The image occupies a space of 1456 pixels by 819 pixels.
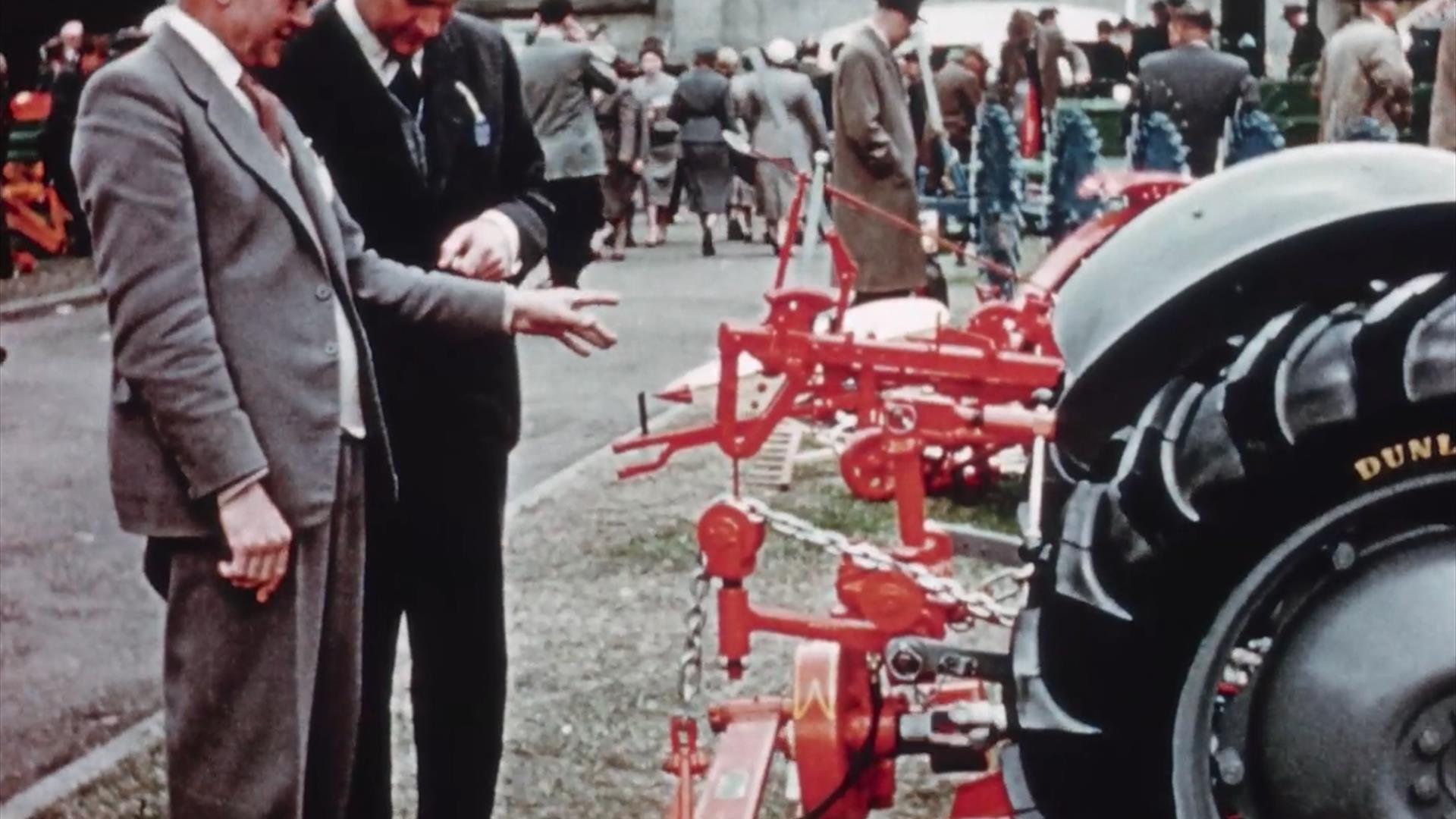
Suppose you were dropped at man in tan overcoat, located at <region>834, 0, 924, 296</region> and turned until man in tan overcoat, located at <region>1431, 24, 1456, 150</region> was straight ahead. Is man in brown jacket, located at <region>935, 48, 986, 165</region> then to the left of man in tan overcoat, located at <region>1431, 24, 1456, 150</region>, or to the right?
left

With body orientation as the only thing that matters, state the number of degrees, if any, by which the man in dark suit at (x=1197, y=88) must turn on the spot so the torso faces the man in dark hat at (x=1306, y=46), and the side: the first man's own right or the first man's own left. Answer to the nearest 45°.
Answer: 0° — they already face them

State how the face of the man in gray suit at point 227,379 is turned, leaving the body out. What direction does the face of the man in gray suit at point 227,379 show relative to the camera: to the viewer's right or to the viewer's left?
to the viewer's right

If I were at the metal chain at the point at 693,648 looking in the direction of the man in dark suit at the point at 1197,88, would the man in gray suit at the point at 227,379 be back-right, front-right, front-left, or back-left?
back-left

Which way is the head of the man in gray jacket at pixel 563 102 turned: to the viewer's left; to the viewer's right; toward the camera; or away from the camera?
away from the camera

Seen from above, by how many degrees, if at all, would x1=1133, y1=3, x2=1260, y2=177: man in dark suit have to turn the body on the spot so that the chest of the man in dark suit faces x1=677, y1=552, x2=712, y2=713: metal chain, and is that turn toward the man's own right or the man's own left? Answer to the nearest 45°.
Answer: approximately 180°

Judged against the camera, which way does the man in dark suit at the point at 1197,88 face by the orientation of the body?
away from the camera

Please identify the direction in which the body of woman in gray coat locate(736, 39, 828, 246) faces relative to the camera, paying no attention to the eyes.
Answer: away from the camera

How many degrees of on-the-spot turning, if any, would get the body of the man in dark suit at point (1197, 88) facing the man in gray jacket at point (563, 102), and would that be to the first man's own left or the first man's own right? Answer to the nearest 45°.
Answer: approximately 90° to the first man's own left
